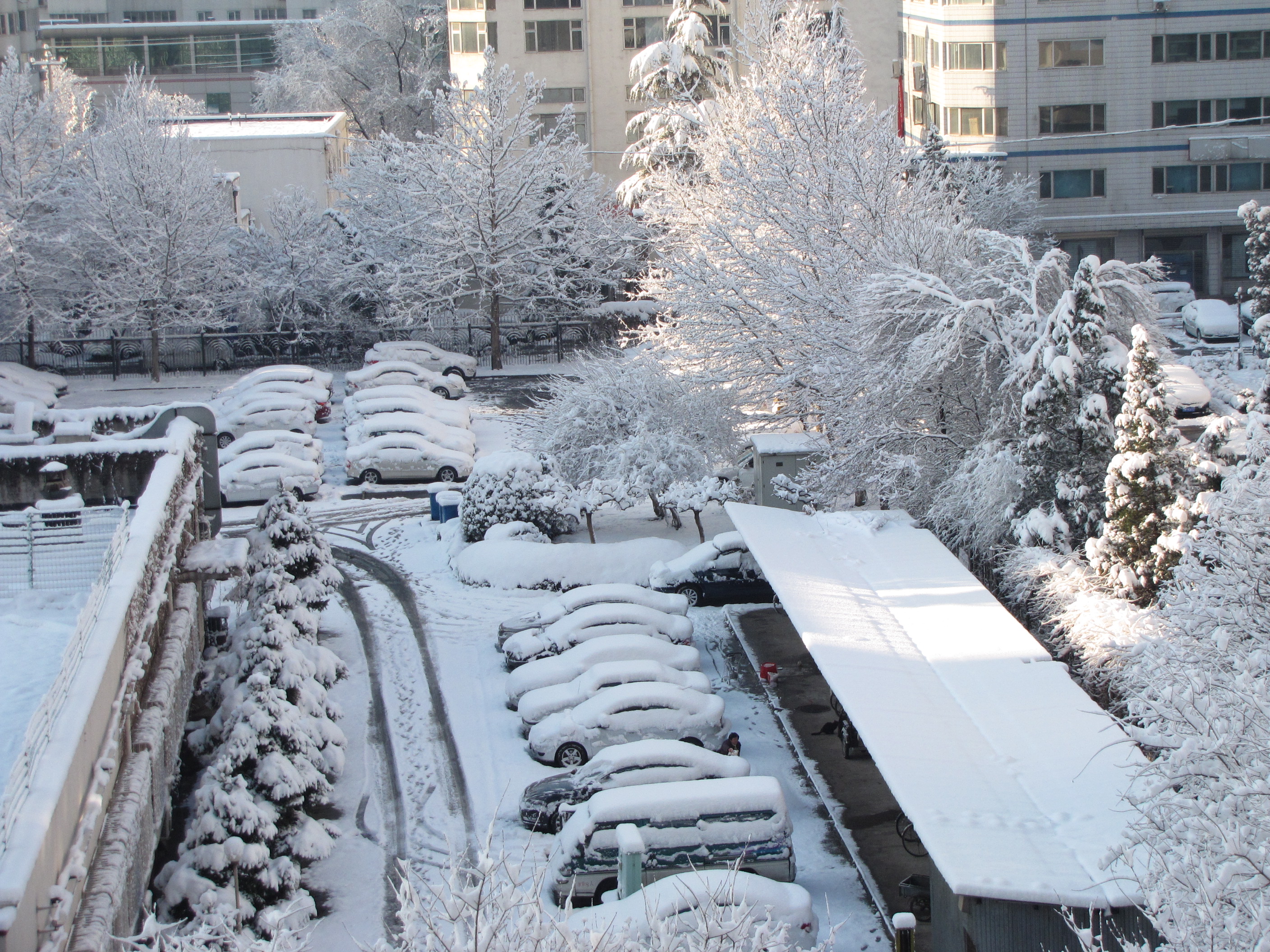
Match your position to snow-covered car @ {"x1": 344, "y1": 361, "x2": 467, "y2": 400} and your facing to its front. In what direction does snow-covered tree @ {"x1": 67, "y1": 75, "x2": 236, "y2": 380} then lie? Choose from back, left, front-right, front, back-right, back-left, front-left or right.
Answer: back-left

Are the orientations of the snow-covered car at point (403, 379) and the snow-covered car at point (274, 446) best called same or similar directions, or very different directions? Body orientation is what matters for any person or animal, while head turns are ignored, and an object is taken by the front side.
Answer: very different directions

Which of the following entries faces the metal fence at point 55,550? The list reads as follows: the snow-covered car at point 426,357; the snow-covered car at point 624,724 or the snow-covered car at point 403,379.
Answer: the snow-covered car at point 624,724

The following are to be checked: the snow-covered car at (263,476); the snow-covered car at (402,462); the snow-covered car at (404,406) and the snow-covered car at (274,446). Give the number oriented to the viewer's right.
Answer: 2

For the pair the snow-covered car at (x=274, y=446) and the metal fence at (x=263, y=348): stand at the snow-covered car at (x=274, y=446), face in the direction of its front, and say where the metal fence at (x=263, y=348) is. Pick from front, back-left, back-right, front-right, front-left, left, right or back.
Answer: right

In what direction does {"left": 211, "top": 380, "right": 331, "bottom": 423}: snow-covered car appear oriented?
to the viewer's left

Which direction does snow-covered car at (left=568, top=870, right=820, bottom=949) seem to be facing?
to the viewer's left

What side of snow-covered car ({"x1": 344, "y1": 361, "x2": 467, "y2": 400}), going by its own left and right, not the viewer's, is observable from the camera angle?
right
